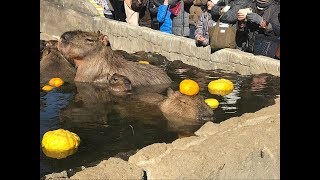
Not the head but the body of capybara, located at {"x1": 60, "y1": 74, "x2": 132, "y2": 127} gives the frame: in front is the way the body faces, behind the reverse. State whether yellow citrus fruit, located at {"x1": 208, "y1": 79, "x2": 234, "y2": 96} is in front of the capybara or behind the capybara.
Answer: in front

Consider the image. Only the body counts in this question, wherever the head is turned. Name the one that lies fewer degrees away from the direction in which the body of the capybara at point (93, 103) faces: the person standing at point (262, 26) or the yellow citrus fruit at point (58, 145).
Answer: the person standing

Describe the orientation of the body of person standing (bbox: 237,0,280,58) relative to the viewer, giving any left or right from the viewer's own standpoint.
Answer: facing the viewer and to the left of the viewer

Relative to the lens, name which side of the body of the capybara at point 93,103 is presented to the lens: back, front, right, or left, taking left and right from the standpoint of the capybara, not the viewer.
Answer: right

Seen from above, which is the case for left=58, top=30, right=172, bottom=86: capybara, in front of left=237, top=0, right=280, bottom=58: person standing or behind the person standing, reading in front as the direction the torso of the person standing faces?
in front

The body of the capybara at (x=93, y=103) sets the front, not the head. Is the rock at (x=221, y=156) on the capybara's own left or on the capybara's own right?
on the capybara's own right

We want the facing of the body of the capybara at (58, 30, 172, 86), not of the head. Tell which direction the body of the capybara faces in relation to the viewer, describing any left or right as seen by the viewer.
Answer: facing to the left of the viewer
